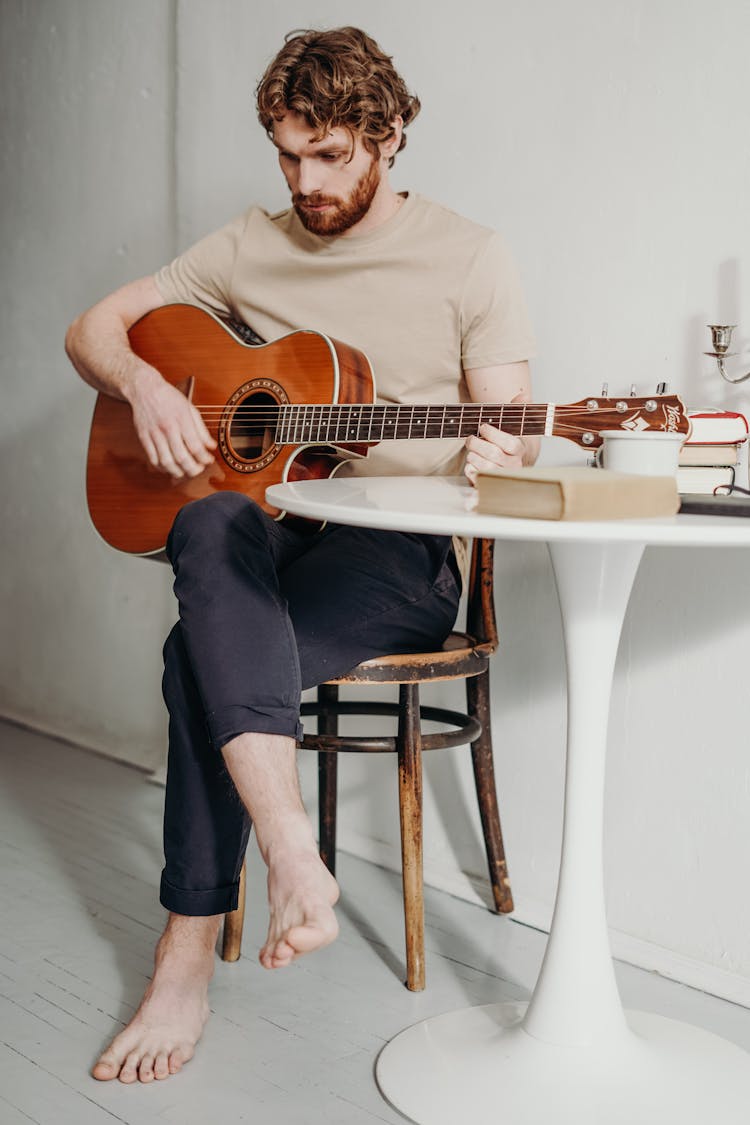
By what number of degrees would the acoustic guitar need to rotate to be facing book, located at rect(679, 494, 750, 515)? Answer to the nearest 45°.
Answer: approximately 90° to its left

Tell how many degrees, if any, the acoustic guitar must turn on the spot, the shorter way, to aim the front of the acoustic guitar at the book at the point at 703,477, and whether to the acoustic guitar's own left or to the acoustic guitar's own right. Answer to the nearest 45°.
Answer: approximately 90° to the acoustic guitar's own left

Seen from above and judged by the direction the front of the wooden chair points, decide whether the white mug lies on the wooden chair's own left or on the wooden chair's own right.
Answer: on the wooden chair's own left

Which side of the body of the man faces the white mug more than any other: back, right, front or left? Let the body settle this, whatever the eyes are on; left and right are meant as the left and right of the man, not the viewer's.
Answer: left

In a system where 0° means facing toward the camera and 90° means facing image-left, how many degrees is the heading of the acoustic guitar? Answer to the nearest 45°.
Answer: approximately 45°

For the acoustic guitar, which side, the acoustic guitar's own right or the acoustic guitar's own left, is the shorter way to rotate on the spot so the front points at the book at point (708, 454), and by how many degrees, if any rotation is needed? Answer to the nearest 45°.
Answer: approximately 90° to the acoustic guitar's own left

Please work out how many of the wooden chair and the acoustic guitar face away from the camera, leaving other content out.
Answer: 0

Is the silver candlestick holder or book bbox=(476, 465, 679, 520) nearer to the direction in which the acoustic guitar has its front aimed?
the book
